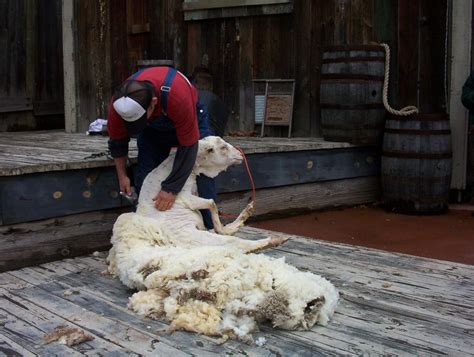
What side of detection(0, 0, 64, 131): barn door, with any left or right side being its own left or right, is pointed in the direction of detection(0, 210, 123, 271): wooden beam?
front

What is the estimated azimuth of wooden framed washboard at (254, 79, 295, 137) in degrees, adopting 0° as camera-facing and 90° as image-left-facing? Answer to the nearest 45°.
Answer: approximately 0°

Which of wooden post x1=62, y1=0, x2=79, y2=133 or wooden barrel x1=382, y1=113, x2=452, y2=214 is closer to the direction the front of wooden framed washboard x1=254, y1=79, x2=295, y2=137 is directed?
the wooden barrel

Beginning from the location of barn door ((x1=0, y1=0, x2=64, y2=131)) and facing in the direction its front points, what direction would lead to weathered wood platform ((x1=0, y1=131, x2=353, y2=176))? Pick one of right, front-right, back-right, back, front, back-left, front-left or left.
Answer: front

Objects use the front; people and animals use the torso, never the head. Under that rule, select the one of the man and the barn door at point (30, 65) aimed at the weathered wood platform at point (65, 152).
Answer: the barn door

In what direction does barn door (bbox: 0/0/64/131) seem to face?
toward the camera

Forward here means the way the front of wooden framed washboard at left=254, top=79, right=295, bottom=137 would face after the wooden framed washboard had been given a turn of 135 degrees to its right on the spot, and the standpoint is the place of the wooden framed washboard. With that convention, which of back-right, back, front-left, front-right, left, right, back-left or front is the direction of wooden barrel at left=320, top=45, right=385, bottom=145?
back

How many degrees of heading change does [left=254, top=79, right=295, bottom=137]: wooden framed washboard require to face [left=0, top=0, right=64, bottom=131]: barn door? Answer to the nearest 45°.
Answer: approximately 135° to its right

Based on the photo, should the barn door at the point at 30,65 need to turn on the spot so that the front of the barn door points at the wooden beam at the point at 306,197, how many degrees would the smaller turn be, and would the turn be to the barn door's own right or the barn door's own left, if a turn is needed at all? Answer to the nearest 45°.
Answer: approximately 45° to the barn door's own left

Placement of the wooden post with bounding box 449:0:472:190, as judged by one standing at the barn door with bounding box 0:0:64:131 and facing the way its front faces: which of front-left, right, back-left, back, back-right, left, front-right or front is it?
front-left

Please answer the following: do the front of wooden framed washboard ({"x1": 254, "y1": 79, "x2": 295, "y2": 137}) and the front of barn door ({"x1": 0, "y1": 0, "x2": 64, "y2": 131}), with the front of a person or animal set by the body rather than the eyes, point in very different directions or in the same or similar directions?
same or similar directions

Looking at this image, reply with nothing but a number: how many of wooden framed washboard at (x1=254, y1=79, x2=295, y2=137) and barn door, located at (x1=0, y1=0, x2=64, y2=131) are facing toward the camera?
2
